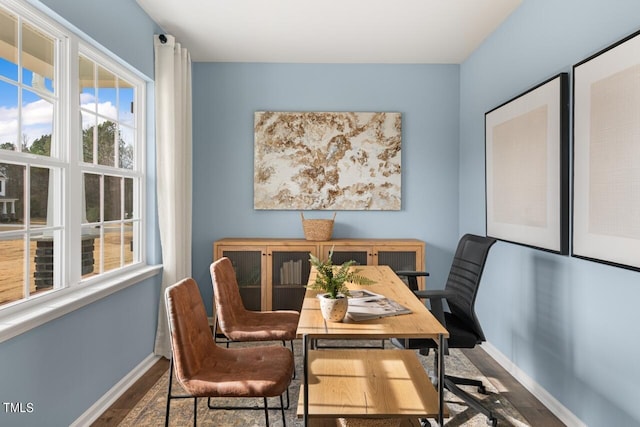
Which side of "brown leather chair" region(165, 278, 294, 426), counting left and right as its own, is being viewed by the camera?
right

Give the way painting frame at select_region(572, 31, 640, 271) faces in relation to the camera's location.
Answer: facing the viewer and to the left of the viewer

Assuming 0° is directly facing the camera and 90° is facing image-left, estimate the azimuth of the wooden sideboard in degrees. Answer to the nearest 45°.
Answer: approximately 0°

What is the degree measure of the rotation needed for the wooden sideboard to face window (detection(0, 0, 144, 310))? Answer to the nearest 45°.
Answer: approximately 45° to its right

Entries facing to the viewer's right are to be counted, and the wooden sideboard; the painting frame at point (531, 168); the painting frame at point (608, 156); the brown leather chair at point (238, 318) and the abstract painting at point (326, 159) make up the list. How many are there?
1

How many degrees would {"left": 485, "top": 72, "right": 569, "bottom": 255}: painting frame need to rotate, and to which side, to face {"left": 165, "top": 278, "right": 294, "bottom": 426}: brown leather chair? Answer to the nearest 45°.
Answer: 0° — it already faces it

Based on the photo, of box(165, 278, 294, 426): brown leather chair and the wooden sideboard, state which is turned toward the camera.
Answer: the wooden sideboard

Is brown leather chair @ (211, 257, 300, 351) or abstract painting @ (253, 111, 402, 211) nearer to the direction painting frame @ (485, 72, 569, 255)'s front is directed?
the brown leather chair

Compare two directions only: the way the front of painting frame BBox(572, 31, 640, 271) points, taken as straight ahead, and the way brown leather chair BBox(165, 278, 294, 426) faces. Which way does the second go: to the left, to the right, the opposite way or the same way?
the opposite way

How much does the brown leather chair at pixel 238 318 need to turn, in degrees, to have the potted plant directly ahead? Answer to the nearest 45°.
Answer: approximately 45° to its right

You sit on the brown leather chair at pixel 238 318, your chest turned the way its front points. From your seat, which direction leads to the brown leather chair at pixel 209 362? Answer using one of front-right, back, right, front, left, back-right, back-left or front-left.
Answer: right

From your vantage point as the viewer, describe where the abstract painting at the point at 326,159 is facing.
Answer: facing the viewer

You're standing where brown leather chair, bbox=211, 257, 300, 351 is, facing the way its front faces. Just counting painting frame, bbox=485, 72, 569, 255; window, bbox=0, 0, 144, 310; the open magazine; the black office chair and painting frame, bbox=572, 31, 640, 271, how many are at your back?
1

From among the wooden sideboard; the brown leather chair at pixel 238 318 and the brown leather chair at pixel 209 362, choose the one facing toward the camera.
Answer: the wooden sideboard

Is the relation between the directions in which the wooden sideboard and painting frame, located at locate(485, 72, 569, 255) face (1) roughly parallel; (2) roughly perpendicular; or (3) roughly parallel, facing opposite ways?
roughly perpendicular

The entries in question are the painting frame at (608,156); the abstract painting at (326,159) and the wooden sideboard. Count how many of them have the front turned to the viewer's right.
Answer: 0

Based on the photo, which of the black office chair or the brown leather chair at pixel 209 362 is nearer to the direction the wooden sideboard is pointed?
the brown leather chair

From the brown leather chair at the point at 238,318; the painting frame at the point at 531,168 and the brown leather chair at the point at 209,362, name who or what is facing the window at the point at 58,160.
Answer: the painting frame

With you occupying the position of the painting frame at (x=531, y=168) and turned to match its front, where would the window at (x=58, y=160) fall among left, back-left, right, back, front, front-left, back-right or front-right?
front

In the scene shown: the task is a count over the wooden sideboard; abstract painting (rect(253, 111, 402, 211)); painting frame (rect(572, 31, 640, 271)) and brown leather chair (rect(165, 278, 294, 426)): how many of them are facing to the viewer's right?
1
